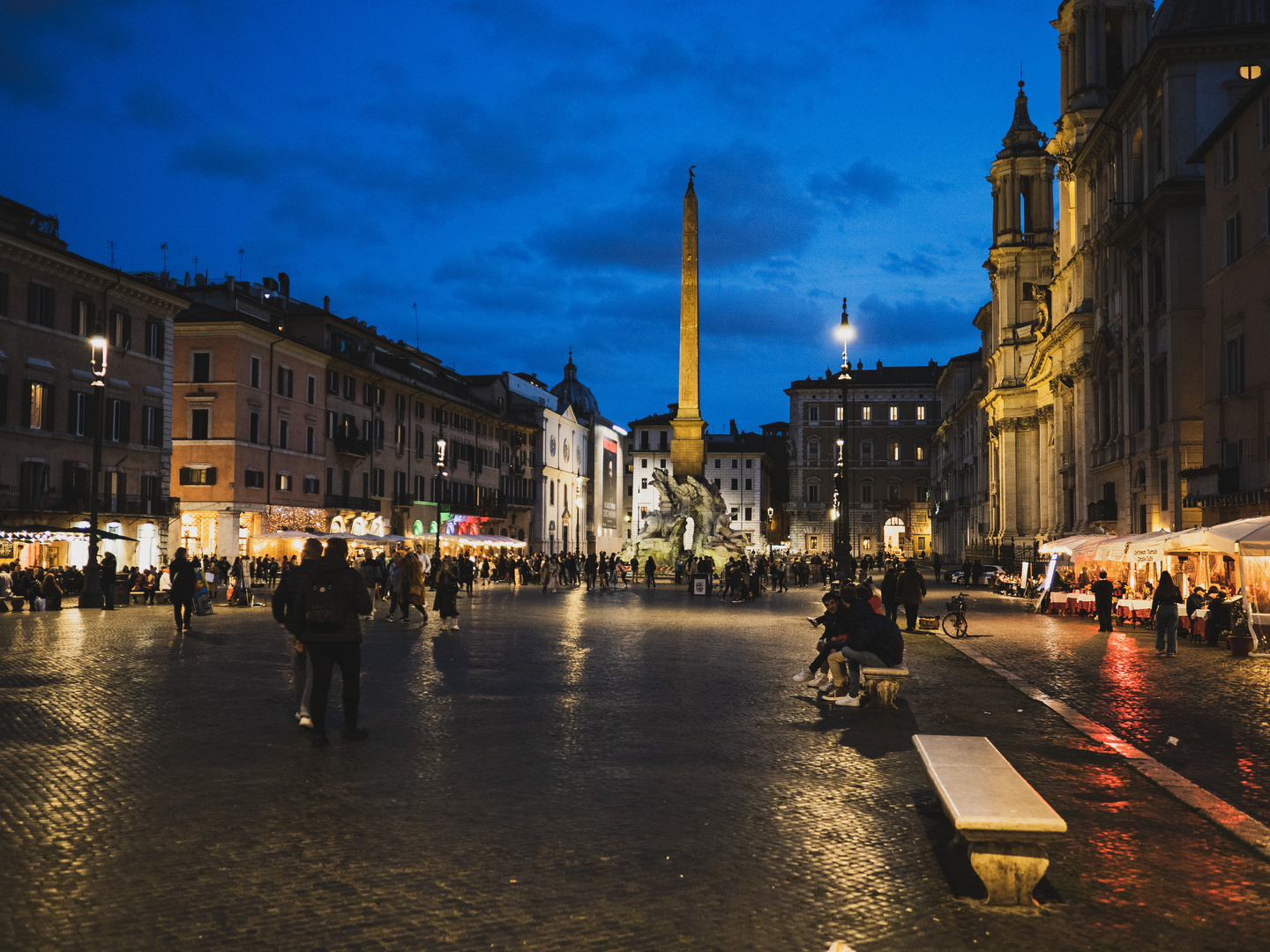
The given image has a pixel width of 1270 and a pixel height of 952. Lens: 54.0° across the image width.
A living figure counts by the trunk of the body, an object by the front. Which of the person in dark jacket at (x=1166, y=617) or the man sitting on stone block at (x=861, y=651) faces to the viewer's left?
the man sitting on stone block

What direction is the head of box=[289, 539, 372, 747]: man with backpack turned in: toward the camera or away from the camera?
away from the camera

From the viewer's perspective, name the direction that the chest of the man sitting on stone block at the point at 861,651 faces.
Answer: to the viewer's left

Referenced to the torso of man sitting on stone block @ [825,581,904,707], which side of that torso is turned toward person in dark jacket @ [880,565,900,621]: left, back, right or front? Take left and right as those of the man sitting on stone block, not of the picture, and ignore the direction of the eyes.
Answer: right

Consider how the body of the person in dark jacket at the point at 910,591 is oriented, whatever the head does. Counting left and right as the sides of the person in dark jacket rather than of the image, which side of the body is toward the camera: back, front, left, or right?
back

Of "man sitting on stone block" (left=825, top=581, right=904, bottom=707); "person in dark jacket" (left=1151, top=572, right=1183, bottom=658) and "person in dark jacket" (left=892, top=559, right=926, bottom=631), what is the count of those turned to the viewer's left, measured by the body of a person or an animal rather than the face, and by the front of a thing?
1

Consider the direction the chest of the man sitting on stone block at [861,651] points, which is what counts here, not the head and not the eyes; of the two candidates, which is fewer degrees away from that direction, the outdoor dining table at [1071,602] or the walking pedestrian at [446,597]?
the walking pedestrian

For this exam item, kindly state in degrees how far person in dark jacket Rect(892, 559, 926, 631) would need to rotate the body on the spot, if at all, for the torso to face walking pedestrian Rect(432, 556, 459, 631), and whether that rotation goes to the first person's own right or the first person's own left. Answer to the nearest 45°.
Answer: approximately 135° to the first person's own left

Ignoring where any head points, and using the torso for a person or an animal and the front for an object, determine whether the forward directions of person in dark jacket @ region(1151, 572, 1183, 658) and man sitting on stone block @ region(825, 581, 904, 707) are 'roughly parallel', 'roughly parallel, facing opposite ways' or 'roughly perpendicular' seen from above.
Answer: roughly perpendicular
